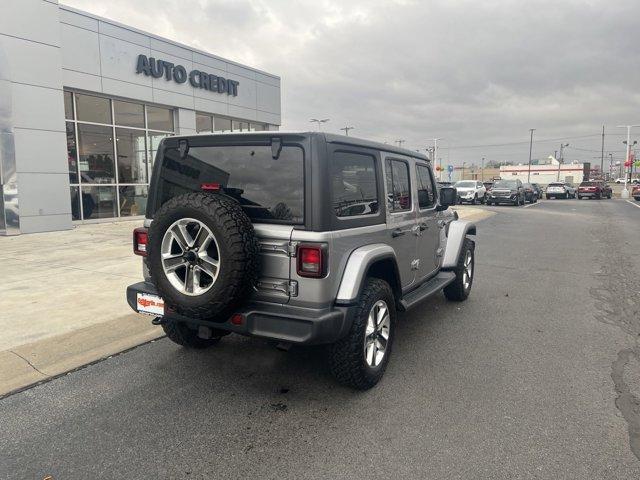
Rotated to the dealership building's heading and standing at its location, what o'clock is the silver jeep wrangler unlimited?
The silver jeep wrangler unlimited is roughly at 1 o'clock from the dealership building.

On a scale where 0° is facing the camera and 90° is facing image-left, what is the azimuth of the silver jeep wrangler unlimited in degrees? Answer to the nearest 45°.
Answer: approximately 225°

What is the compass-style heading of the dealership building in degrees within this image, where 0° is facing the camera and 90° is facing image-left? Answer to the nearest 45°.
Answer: approximately 315°

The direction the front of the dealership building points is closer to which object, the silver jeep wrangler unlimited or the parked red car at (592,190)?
the silver jeep wrangler unlimited

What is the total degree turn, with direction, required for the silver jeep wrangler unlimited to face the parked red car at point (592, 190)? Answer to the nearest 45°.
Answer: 0° — it already faces it

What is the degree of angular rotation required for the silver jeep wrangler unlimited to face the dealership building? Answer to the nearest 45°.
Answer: approximately 90° to its left

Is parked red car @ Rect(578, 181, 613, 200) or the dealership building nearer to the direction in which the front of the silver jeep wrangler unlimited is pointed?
the parked red car

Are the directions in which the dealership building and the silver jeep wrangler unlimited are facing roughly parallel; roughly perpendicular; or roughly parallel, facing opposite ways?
roughly perpendicular
